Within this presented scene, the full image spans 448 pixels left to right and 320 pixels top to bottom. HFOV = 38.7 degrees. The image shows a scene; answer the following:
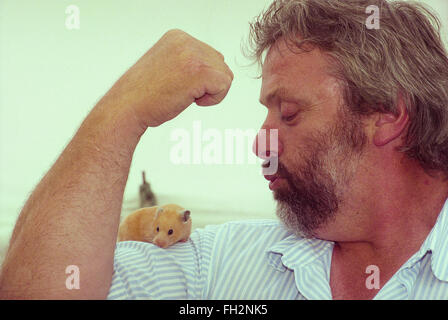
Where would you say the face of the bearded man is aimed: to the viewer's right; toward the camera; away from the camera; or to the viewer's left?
to the viewer's left

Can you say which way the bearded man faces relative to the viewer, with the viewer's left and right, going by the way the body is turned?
facing the viewer
